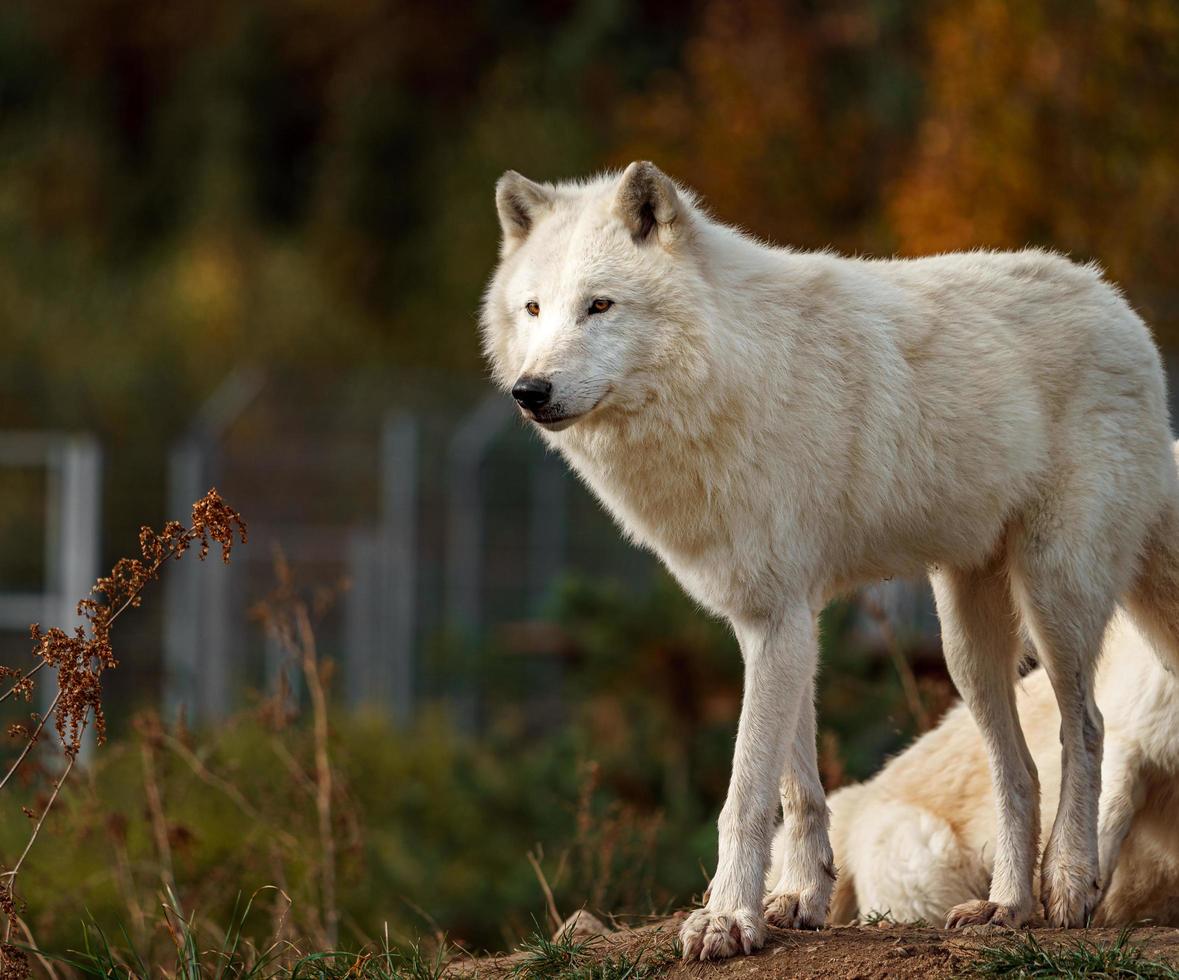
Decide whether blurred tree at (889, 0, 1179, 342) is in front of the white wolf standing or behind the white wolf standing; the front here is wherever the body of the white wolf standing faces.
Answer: behind

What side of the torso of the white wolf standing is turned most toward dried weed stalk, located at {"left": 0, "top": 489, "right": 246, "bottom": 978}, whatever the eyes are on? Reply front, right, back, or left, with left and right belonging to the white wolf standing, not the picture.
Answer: front

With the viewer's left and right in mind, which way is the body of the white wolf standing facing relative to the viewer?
facing the viewer and to the left of the viewer
